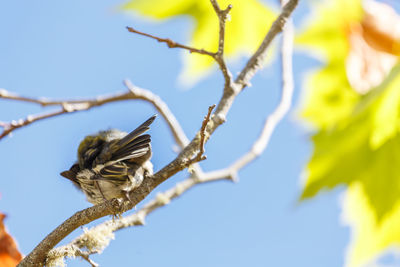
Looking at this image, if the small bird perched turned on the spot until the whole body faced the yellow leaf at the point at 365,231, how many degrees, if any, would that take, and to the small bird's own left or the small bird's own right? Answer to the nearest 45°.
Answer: approximately 135° to the small bird's own right

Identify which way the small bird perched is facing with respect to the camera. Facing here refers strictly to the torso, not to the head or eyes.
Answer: to the viewer's left

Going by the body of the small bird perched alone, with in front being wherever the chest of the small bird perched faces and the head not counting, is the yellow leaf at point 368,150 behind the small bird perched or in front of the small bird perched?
behind

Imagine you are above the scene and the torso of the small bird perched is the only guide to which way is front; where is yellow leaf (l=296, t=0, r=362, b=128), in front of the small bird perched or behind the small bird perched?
behind
